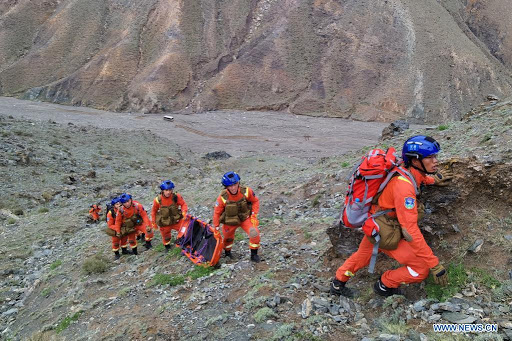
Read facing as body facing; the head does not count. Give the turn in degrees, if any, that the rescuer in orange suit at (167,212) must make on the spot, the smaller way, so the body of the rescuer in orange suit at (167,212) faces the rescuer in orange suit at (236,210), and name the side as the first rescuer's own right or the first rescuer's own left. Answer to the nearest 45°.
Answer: approximately 45° to the first rescuer's own left

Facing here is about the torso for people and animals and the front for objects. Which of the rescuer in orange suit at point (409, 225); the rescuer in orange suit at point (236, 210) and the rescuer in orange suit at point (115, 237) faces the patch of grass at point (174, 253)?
the rescuer in orange suit at point (115, 237)

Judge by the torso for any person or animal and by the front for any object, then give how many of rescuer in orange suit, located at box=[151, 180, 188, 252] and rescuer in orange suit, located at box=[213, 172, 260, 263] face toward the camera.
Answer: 2

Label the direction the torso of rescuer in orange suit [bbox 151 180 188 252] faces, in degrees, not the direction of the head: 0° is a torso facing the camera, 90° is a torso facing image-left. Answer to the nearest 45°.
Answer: approximately 0°

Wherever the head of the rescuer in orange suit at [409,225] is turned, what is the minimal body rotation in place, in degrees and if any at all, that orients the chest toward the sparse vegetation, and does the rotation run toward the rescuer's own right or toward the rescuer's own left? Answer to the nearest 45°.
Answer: approximately 180°

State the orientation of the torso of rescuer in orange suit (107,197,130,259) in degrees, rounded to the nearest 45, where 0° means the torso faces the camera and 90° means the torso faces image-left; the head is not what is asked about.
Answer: approximately 315°

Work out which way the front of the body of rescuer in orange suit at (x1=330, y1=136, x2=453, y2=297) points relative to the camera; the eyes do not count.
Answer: to the viewer's right
